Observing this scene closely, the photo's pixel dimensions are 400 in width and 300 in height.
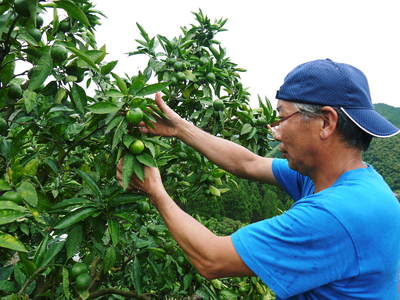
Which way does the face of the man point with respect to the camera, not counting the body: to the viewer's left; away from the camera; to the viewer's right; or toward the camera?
to the viewer's left

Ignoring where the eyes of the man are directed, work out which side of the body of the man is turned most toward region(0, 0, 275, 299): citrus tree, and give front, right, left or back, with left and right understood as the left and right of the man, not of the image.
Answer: front

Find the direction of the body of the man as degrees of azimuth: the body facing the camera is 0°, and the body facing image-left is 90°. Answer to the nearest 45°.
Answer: approximately 90°
